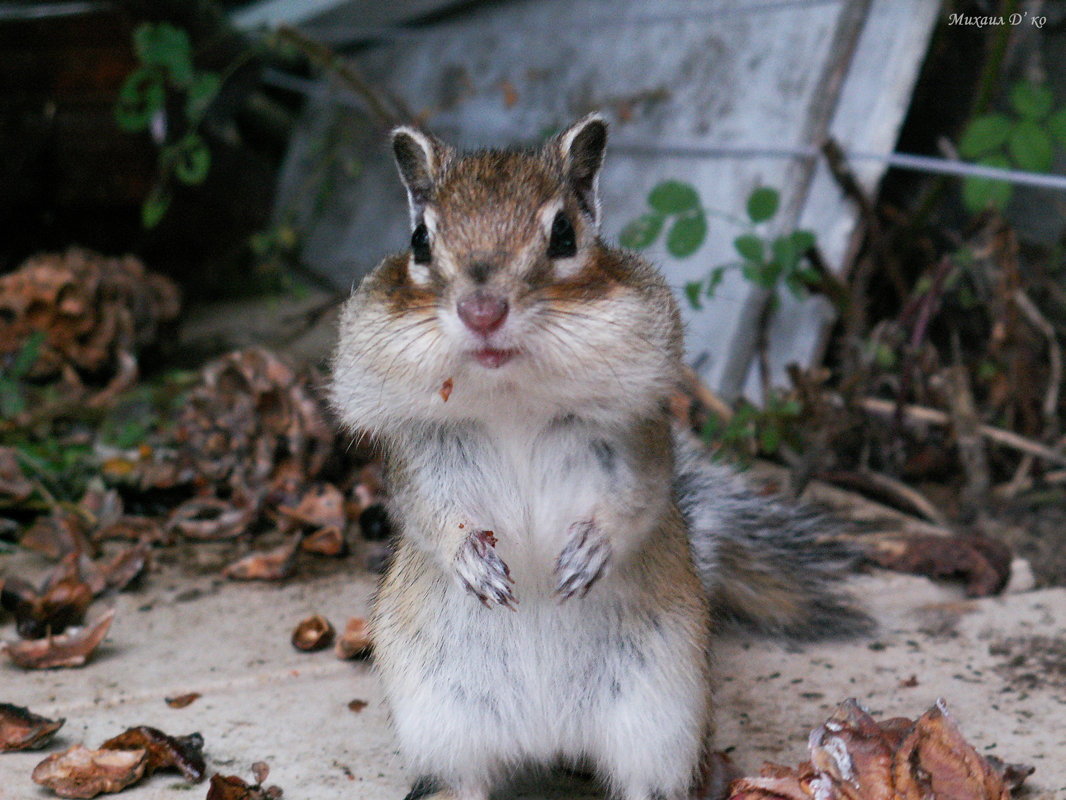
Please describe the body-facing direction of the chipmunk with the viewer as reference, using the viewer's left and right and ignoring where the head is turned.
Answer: facing the viewer

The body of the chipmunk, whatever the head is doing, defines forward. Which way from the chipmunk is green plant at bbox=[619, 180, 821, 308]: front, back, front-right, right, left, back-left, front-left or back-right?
back

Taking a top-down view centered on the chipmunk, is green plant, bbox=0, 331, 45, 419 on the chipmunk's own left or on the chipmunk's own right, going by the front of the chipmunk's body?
on the chipmunk's own right

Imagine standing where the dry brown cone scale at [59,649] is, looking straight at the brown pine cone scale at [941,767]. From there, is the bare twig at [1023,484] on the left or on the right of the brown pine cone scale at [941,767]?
left

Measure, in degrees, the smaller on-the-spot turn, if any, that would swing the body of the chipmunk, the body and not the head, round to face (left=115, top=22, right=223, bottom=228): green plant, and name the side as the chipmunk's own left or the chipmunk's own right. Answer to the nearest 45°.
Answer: approximately 135° to the chipmunk's own right

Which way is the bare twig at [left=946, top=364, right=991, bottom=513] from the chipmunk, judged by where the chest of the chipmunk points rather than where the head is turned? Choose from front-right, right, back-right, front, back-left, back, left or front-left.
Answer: back-left

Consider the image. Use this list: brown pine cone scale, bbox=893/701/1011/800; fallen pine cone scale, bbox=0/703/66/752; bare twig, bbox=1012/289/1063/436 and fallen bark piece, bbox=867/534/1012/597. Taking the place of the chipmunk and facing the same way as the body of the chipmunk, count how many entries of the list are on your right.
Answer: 1

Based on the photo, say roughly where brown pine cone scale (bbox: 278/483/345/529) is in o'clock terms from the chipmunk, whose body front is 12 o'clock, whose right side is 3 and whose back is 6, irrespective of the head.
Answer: The brown pine cone scale is roughly at 5 o'clock from the chipmunk.

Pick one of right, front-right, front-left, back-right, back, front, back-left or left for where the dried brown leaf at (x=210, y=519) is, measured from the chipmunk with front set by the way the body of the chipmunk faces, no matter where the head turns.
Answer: back-right

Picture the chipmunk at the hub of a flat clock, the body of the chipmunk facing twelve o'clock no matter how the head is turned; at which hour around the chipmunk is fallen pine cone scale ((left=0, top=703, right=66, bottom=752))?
The fallen pine cone scale is roughly at 3 o'clock from the chipmunk.

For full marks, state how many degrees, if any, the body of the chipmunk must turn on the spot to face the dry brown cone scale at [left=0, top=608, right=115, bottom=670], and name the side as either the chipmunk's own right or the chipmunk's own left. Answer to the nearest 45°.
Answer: approximately 135° to the chipmunk's own right

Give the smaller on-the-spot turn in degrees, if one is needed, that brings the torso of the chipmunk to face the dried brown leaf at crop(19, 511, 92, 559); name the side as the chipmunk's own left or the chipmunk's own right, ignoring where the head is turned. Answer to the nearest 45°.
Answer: approximately 135° to the chipmunk's own right

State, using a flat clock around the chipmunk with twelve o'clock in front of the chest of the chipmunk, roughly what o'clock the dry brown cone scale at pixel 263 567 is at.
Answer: The dry brown cone scale is roughly at 5 o'clock from the chipmunk.
